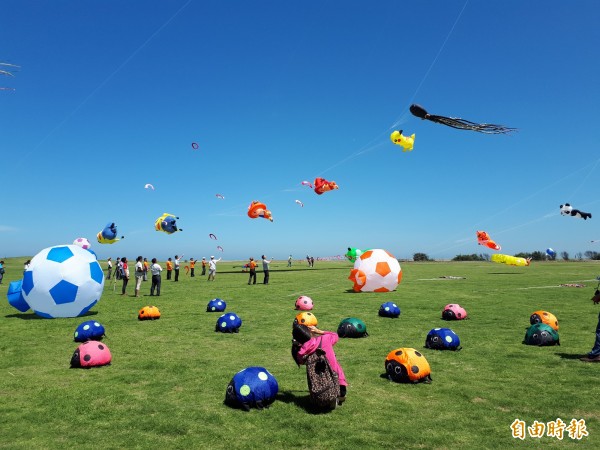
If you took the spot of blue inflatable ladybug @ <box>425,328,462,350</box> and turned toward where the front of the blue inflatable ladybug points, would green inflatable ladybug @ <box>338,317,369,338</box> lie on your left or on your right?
on your right

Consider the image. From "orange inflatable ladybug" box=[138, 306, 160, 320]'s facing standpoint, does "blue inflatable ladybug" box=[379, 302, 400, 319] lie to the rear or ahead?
to the rear

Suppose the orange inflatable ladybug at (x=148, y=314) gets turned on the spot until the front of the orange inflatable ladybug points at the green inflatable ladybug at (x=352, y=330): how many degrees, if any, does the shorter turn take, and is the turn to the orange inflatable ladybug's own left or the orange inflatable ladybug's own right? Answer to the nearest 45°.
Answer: approximately 135° to the orange inflatable ladybug's own left

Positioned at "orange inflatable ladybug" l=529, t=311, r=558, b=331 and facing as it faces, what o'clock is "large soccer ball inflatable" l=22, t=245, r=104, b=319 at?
The large soccer ball inflatable is roughly at 1 o'clock from the orange inflatable ladybug.

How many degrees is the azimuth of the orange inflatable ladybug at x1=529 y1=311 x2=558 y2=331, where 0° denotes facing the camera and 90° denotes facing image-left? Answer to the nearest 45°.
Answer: approximately 45°

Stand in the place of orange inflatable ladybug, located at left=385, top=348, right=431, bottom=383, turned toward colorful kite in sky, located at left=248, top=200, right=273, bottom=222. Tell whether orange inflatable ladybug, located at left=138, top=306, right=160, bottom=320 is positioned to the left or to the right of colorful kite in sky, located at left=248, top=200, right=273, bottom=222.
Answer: left

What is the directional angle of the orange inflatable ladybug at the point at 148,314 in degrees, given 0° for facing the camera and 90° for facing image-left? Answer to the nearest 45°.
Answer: approximately 90°

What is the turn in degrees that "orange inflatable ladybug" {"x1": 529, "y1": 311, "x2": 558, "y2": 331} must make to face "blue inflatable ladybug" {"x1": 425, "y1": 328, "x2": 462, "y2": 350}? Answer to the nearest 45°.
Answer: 0° — it already faces it

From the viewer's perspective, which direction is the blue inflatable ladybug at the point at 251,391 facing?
to the viewer's left

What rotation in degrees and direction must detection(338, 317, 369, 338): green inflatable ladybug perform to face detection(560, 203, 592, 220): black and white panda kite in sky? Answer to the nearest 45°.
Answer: approximately 180°

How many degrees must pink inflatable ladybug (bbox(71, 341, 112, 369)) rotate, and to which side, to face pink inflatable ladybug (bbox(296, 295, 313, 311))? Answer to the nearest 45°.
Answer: approximately 135° to its right

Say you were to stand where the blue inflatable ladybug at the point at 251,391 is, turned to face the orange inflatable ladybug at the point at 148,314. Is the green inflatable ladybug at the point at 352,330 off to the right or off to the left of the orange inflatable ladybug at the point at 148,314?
right
